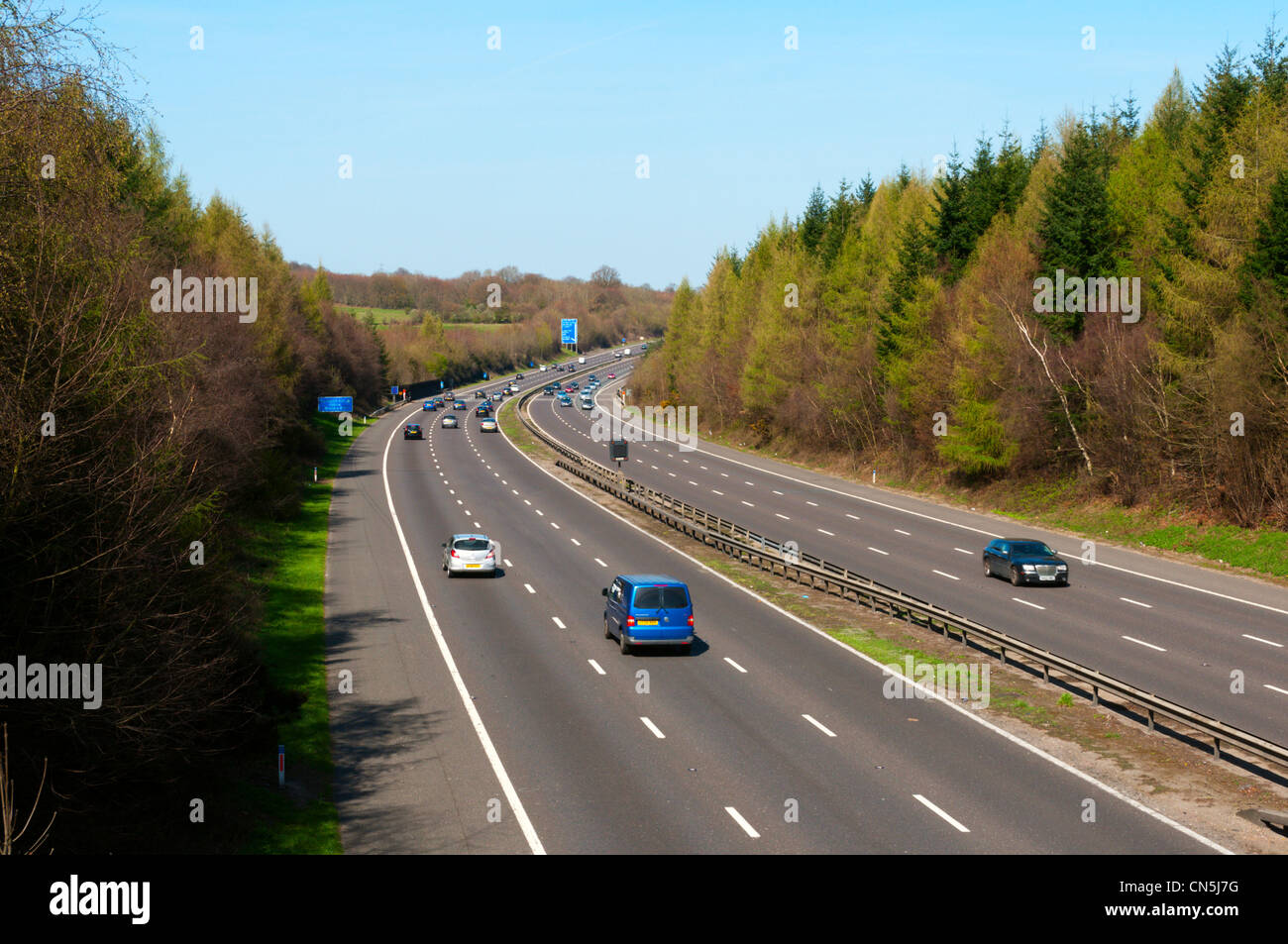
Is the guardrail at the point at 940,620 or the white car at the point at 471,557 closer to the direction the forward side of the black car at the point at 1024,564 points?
the guardrail

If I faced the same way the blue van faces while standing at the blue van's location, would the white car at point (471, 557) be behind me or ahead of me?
ahead

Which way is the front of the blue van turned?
away from the camera

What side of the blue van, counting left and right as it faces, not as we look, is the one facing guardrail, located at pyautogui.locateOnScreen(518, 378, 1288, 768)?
right

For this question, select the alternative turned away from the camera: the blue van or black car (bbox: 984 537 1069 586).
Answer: the blue van

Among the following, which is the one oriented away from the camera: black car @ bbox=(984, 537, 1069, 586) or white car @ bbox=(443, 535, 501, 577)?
the white car

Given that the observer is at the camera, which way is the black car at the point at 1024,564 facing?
facing the viewer and to the right of the viewer

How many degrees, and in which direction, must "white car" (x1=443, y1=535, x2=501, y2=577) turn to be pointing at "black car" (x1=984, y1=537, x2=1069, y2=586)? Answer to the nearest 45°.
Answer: approximately 90° to its right

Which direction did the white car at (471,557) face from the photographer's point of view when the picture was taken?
facing away from the viewer

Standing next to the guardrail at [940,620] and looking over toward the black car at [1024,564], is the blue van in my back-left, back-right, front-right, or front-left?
back-left

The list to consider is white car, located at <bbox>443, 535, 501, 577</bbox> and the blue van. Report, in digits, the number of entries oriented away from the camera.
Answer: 2

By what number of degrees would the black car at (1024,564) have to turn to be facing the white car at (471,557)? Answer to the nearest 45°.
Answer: approximately 135° to its right
